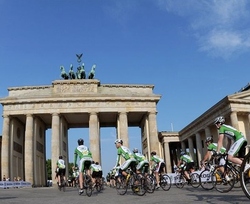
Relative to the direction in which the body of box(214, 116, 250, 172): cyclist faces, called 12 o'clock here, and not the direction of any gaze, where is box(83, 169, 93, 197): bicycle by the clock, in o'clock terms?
The bicycle is roughly at 1 o'clock from the cyclist.

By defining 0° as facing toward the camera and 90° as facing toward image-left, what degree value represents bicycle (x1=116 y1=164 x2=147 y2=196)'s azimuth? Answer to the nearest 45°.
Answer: approximately 135°

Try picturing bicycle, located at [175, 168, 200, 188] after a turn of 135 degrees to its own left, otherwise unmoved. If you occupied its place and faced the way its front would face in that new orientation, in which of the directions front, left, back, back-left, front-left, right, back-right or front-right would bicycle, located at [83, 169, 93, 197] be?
right

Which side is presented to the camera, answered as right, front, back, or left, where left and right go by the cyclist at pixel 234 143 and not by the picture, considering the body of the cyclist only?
left

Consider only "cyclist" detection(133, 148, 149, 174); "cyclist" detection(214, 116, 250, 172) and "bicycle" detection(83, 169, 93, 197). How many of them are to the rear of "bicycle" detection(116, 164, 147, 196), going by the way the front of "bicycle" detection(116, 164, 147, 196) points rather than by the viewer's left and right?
1

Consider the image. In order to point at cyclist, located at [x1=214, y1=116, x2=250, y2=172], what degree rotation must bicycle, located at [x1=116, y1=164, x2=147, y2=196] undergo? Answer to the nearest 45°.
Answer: approximately 180°

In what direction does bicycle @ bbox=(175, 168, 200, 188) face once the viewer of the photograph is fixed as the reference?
facing to the left of the viewer

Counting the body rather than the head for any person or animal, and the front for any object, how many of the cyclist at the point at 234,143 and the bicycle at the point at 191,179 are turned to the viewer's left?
2
